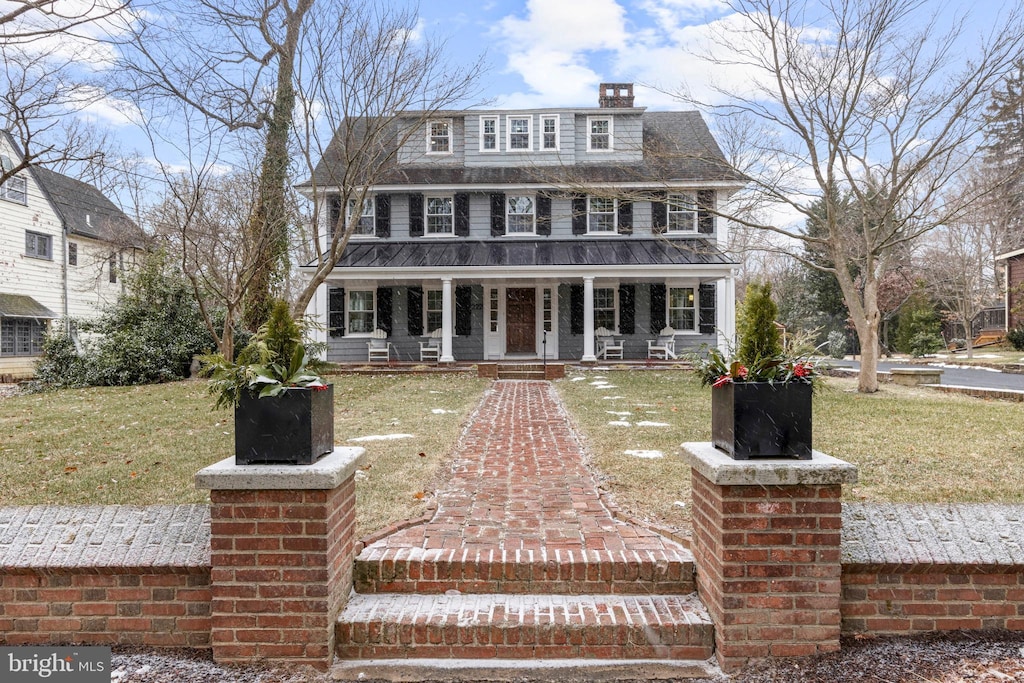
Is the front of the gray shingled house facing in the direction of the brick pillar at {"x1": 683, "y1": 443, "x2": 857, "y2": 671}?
yes

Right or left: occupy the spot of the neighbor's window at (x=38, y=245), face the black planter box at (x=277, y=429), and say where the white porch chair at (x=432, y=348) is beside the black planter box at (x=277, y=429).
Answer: left

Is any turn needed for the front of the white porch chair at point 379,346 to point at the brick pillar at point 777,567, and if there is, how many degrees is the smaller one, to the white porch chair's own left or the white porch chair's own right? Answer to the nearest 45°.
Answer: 0° — it already faces it

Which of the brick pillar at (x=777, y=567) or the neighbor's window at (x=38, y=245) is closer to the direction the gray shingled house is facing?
the brick pillar

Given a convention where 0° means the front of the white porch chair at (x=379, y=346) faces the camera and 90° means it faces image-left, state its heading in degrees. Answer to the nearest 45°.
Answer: approximately 0°

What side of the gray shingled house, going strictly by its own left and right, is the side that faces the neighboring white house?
right

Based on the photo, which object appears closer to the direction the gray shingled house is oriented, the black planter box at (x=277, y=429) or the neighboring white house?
the black planter box

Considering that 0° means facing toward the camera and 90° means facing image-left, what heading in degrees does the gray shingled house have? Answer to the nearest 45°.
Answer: approximately 0°

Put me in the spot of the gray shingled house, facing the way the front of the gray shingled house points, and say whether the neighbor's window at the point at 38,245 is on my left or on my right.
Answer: on my right
